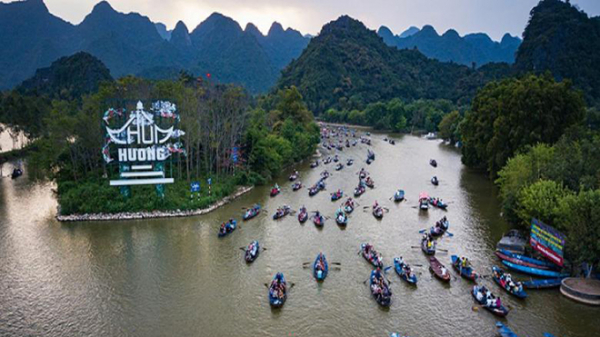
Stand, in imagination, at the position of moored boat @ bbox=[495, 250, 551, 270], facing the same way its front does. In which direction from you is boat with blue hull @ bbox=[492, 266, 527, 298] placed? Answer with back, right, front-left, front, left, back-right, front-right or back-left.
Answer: left

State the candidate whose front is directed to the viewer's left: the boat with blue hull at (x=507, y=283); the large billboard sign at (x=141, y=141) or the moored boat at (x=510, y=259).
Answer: the moored boat

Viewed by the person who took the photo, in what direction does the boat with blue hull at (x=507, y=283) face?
facing the viewer and to the right of the viewer

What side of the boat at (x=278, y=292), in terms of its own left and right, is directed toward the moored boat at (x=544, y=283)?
left

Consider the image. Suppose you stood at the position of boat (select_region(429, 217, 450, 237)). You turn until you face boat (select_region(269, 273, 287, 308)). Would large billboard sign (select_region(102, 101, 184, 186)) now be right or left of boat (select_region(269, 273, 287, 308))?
right

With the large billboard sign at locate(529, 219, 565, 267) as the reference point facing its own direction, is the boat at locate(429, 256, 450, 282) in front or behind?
in front

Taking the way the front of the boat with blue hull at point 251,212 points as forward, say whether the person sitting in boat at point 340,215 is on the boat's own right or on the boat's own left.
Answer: on the boat's own left

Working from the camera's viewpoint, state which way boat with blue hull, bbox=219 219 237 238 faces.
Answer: facing the viewer and to the left of the viewer

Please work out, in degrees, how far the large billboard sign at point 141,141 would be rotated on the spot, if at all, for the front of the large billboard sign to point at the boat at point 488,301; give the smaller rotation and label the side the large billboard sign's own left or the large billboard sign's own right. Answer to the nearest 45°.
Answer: approximately 45° to the large billboard sign's own left

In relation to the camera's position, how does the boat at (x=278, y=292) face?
facing the viewer
